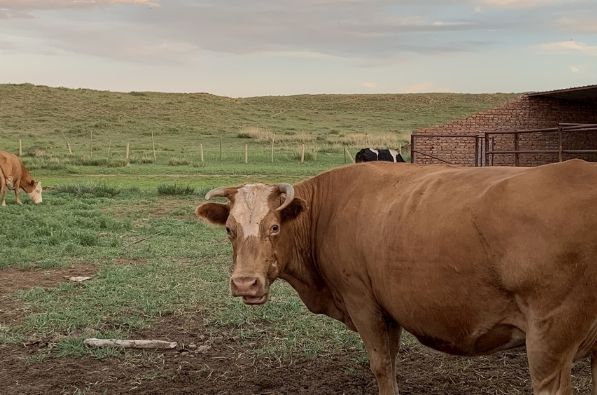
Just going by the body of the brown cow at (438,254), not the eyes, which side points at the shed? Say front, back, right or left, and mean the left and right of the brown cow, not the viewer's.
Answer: right

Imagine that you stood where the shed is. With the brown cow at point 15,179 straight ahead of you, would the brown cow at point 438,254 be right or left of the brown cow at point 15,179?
left

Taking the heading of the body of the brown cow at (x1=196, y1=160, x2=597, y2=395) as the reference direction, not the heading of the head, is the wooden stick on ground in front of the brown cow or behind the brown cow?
in front

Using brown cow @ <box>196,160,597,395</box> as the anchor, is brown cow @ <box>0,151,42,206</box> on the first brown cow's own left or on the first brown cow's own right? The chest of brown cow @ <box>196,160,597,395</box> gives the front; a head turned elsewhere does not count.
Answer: on the first brown cow's own right

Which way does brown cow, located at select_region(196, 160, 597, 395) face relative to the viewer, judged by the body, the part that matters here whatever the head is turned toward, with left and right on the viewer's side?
facing to the left of the viewer

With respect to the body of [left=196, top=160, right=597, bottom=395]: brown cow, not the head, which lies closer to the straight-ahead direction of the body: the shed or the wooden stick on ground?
the wooden stick on ground
